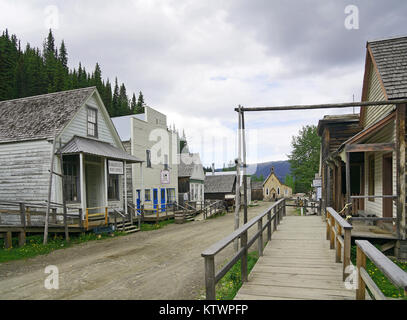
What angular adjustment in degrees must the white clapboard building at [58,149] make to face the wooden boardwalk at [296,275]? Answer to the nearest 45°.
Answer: approximately 45° to its right

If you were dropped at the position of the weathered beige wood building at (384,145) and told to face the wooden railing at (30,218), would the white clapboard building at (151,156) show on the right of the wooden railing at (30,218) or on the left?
right

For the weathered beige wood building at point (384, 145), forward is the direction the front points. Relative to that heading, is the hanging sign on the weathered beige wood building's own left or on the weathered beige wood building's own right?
on the weathered beige wood building's own right

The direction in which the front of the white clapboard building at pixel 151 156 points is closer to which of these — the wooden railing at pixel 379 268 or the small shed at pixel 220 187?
the wooden railing

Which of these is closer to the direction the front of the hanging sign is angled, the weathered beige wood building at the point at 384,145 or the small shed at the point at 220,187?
the weathered beige wood building
